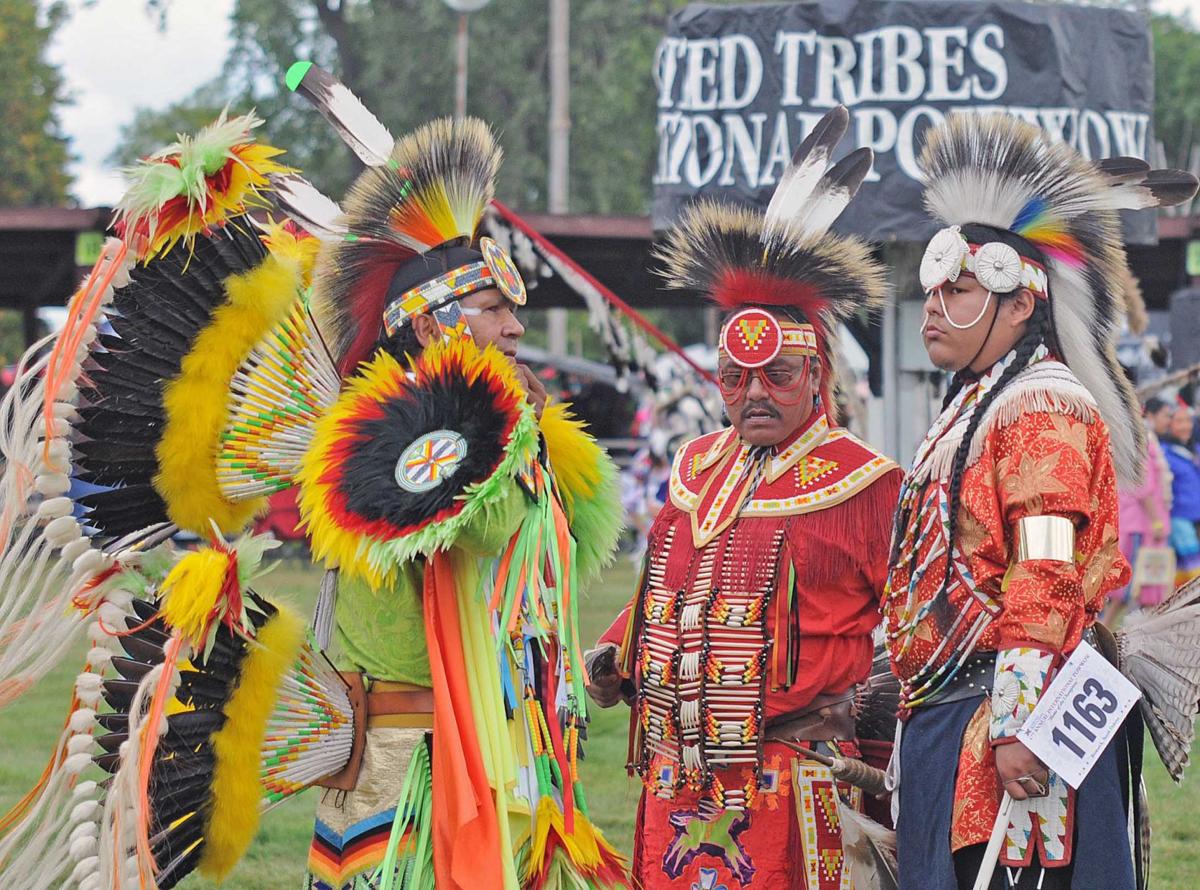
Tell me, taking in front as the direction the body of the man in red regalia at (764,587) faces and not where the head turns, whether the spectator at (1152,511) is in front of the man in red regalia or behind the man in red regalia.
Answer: behind

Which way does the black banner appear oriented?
toward the camera

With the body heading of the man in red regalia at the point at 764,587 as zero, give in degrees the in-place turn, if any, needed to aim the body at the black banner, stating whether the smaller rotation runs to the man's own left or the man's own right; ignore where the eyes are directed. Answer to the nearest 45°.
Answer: approximately 135° to the man's own right

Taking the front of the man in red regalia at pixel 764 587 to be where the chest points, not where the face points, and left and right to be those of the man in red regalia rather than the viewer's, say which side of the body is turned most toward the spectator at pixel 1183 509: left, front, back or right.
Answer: back

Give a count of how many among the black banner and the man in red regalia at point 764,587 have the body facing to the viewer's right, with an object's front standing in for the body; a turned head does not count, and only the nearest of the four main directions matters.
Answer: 0

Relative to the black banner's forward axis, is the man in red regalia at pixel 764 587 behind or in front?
in front

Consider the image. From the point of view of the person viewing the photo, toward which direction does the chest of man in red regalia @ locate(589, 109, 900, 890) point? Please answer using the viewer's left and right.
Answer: facing the viewer and to the left of the viewer

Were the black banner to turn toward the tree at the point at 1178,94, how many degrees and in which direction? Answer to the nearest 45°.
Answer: approximately 180°
